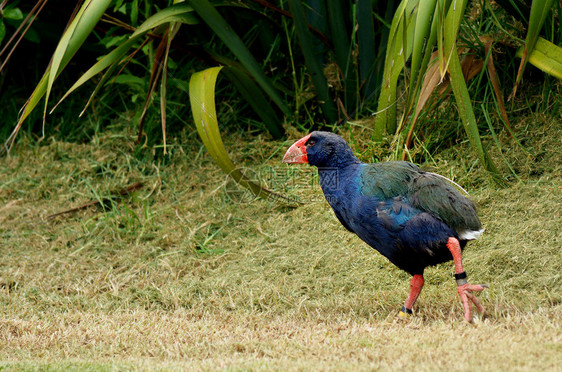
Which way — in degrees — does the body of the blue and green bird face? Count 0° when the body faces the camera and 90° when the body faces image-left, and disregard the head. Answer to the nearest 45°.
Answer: approximately 90°
